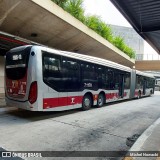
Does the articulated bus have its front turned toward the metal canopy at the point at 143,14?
no

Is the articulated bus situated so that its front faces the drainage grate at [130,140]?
no
